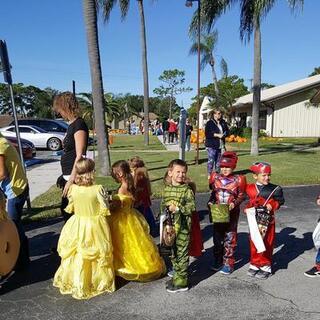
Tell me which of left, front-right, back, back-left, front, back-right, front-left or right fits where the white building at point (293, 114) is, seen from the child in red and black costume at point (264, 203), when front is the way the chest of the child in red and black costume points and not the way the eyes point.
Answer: back

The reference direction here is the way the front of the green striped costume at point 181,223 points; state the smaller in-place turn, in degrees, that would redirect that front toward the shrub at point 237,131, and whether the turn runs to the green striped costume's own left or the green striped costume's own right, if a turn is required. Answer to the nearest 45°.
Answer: approximately 135° to the green striped costume's own right
